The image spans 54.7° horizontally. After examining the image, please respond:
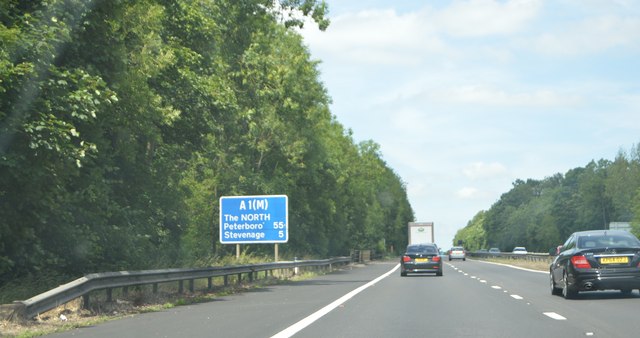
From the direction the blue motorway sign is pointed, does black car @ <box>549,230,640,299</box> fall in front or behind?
in front

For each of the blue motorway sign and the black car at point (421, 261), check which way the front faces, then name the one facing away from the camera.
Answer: the black car

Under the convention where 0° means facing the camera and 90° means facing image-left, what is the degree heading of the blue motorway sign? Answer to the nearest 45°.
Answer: approximately 0°

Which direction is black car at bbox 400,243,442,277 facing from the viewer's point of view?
away from the camera

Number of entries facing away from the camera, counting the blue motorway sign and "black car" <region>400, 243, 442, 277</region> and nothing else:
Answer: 1

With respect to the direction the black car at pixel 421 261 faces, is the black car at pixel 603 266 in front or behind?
behind

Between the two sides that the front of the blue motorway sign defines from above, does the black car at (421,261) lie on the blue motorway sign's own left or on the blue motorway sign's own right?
on the blue motorway sign's own left

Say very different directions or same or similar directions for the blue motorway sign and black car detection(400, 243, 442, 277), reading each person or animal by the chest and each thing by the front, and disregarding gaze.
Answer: very different directions
